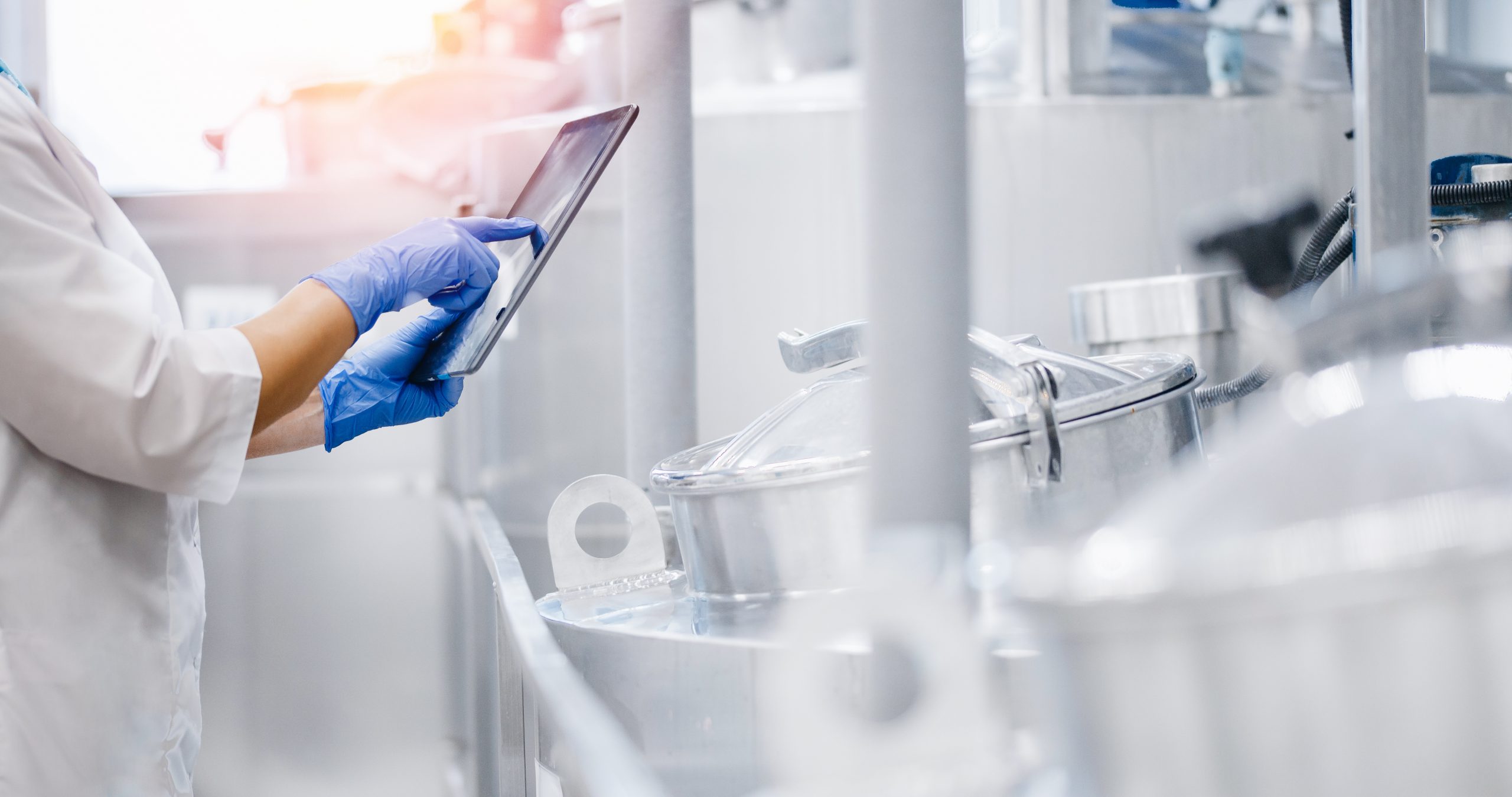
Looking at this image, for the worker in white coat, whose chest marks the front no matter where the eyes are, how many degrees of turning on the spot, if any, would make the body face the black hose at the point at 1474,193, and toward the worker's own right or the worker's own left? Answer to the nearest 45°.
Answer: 0° — they already face it

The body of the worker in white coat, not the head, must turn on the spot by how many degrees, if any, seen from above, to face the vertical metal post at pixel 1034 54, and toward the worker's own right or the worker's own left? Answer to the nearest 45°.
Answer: approximately 45° to the worker's own left

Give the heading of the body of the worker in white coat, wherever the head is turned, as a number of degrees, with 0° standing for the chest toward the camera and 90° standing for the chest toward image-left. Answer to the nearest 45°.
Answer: approximately 270°

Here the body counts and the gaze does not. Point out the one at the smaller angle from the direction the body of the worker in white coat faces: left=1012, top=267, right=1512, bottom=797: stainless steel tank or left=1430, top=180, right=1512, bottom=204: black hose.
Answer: the black hose

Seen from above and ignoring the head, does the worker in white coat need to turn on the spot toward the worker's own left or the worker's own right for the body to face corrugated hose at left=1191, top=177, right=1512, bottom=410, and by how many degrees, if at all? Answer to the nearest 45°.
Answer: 0° — they already face it

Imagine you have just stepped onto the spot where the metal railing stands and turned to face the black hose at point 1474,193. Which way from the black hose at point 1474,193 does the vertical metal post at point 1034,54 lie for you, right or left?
left

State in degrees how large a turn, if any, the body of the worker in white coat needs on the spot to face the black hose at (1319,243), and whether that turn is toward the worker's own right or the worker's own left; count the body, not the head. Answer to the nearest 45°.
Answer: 0° — they already face it
